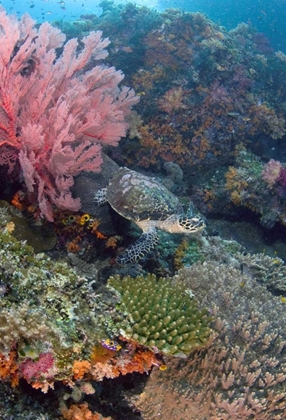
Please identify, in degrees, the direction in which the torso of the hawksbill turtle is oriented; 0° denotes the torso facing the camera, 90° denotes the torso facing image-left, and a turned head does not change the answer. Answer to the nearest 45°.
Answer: approximately 315°

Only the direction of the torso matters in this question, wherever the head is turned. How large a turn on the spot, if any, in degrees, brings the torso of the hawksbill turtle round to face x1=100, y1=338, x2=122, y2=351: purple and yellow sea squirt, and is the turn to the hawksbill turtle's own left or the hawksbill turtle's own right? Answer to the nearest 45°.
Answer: approximately 45° to the hawksbill turtle's own right

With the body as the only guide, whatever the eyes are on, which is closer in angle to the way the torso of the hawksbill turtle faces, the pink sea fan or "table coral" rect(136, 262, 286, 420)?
the table coral

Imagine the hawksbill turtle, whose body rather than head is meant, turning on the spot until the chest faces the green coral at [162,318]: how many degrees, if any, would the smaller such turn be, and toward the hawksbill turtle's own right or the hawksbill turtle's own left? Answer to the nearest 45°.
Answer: approximately 45° to the hawksbill turtle's own right
